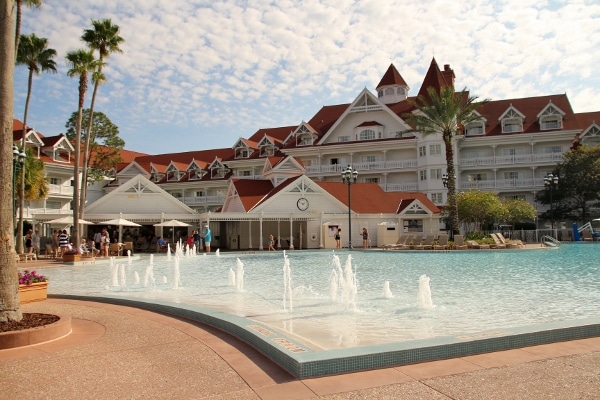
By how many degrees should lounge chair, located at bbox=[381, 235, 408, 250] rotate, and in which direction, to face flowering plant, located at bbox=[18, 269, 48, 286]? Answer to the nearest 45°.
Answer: approximately 45° to its left

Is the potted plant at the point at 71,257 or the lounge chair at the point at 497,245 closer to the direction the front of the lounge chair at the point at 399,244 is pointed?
the potted plant

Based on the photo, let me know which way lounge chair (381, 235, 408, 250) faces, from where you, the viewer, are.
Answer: facing the viewer and to the left of the viewer

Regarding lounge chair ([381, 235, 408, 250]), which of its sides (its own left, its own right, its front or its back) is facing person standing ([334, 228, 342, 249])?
front

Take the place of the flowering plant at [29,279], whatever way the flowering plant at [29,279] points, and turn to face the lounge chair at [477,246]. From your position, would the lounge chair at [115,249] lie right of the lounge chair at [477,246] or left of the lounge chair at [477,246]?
left

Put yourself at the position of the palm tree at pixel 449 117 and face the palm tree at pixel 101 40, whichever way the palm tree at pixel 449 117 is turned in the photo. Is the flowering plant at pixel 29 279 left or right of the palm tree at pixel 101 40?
left

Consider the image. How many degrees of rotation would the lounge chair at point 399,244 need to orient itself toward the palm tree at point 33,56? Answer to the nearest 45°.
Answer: approximately 45° to its right

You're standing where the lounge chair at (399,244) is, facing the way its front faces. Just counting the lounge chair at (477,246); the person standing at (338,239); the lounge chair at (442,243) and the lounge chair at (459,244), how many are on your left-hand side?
3

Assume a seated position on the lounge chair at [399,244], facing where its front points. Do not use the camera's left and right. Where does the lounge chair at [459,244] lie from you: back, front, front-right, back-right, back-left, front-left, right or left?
left

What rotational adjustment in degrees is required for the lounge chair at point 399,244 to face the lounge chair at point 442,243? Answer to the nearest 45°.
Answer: approximately 90° to its left
